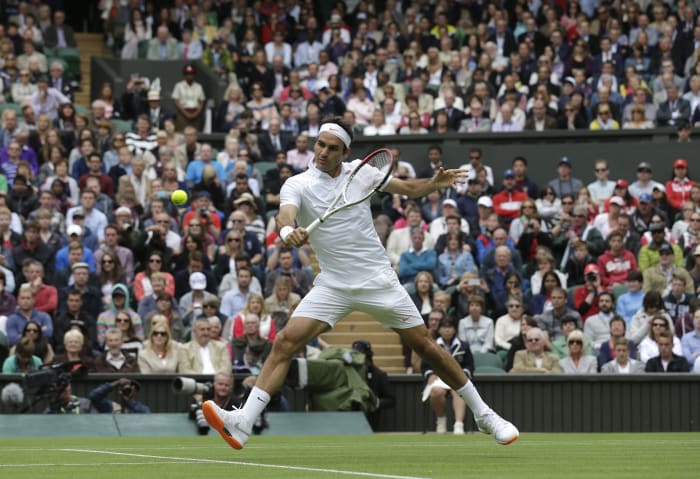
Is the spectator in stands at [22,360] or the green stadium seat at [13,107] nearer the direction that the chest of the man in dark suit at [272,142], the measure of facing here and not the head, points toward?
the spectator in stands

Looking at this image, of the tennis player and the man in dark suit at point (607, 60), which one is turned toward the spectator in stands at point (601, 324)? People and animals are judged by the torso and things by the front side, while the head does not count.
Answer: the man in dark suit

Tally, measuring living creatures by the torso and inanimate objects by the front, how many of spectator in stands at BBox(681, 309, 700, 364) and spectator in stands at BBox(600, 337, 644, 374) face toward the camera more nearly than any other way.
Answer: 2

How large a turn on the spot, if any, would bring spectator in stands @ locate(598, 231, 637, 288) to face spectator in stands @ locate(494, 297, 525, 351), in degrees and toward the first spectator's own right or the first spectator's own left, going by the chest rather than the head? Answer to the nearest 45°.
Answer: approximately 45° to the first spectator's own right

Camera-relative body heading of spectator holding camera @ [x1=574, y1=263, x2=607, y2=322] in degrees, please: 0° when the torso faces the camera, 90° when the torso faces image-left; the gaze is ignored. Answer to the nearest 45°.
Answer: approximately 0°

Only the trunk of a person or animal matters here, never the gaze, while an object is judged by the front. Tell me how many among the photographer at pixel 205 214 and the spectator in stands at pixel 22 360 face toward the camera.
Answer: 2

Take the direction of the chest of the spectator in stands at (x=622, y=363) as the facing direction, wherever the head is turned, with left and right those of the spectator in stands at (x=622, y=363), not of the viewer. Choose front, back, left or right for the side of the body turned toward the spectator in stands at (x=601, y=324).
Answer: back

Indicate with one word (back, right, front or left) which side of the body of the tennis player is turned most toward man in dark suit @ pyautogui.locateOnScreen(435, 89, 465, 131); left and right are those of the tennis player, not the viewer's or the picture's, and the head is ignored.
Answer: back

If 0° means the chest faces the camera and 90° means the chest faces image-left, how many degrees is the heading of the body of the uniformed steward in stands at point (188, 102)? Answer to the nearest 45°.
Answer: approximately 0°

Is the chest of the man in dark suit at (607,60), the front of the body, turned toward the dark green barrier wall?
yes

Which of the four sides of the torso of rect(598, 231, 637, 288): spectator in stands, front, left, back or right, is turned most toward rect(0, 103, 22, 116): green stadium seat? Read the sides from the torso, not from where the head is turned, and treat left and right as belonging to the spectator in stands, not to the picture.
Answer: right

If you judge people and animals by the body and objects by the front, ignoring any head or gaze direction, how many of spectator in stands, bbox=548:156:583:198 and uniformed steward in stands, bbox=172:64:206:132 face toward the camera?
2

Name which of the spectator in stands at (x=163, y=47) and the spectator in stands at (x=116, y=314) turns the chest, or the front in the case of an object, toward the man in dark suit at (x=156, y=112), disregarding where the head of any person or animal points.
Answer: the spectator in stands at (x=163, y=47)
